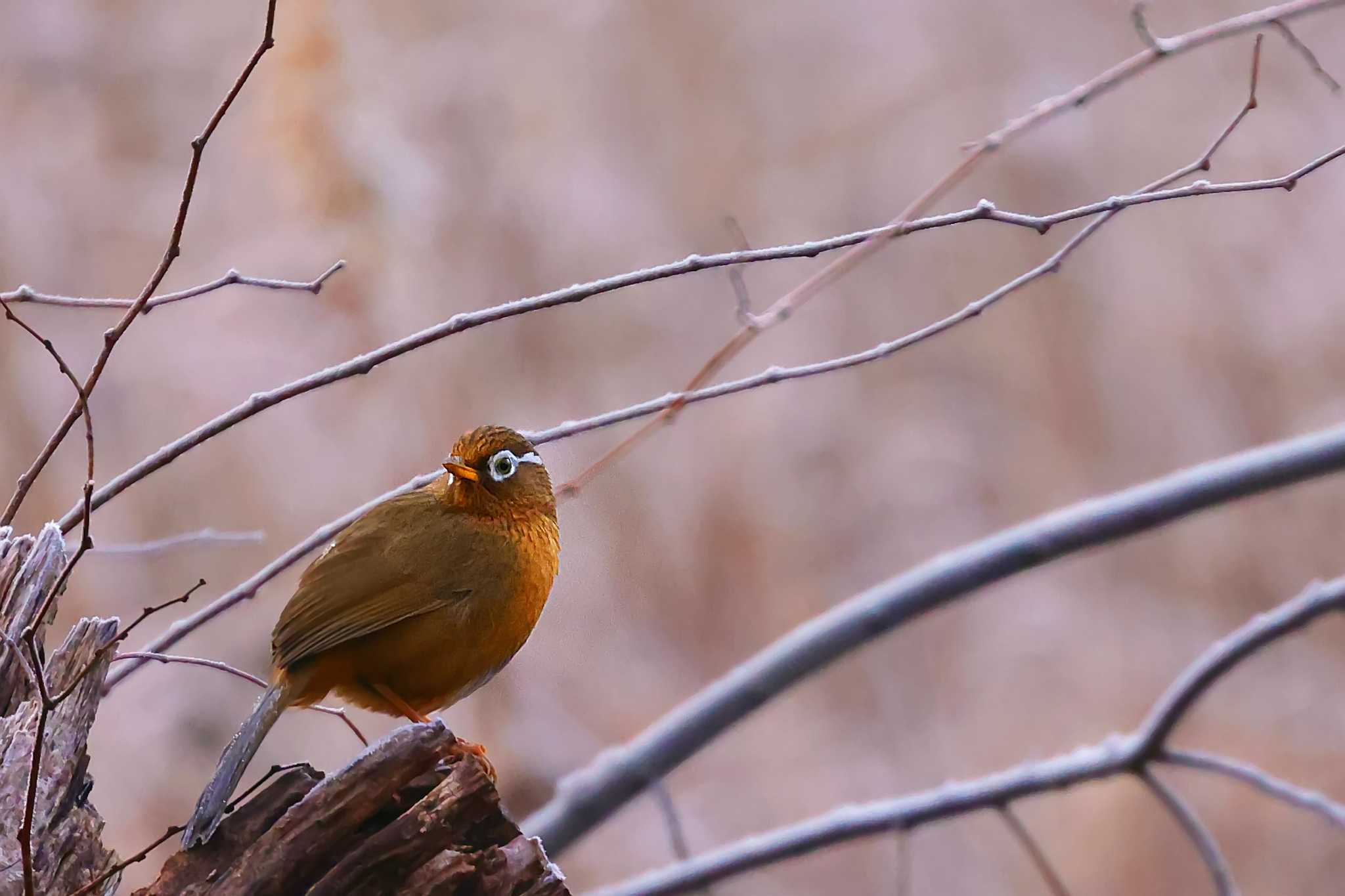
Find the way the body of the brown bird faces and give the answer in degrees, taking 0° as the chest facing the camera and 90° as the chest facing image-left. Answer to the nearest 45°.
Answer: approximately 270°

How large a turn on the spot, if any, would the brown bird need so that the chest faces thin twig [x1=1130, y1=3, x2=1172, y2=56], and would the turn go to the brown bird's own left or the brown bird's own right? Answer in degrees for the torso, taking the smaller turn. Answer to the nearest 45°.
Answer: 0° — it already faces it

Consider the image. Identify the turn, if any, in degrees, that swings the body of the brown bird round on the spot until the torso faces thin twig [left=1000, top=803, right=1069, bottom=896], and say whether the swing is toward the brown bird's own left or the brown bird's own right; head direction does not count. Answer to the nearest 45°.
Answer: approximately 45° to the brown bird's own left
